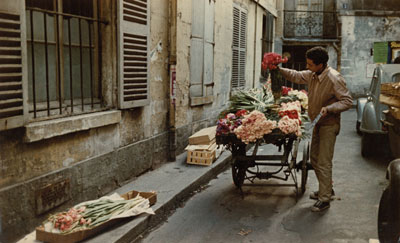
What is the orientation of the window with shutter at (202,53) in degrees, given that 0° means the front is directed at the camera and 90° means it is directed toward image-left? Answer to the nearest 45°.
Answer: approximately 315°

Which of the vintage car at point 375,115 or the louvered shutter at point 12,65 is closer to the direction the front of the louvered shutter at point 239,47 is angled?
the vintage car

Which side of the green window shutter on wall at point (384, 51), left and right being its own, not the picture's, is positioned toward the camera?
front

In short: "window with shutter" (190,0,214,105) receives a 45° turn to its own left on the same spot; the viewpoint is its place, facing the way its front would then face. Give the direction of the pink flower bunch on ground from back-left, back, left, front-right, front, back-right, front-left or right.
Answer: right

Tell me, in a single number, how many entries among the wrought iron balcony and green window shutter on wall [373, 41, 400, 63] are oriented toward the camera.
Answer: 2

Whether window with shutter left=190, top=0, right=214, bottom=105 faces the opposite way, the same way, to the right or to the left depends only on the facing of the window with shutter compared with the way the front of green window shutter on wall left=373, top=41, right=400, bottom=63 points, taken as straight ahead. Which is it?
to the left

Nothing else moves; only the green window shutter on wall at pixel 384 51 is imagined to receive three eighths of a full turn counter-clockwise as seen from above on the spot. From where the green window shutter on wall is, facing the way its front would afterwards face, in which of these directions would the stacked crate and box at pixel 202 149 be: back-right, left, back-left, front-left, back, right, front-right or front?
back-right

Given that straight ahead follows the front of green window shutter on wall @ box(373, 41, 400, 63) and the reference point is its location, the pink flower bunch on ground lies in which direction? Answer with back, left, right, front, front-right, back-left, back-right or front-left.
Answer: front

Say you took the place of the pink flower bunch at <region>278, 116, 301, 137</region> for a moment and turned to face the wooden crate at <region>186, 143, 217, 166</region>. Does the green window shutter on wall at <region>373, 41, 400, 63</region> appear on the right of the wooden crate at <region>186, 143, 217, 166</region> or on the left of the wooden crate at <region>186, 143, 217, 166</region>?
right

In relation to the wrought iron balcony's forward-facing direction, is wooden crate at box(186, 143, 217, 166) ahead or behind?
ahead

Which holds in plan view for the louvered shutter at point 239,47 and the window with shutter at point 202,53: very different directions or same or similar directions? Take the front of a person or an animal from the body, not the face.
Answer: same or similar directions

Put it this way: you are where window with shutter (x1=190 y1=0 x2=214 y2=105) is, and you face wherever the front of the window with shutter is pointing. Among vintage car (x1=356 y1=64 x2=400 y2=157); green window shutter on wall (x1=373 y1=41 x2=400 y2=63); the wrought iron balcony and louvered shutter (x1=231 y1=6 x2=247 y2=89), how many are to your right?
0

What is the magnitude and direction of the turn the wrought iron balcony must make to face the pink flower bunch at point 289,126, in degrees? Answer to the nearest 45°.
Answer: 0° — it already faces it

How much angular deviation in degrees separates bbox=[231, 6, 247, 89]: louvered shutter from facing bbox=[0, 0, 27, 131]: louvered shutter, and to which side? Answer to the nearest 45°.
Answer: approximately 45° to its right

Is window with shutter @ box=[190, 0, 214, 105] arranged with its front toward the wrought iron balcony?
no

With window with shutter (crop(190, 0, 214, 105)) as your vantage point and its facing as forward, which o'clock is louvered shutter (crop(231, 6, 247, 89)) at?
The louvered shutter is roughly at 8 o'clock from the window with shutter.

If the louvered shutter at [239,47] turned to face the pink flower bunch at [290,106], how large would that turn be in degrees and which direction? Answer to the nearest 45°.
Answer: approximately 45° to its right

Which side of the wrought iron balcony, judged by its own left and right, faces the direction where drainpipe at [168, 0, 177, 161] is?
front

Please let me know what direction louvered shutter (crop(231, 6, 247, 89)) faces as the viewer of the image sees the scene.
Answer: facing the viewer and to the right of the viewer

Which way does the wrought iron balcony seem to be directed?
toward the camera
